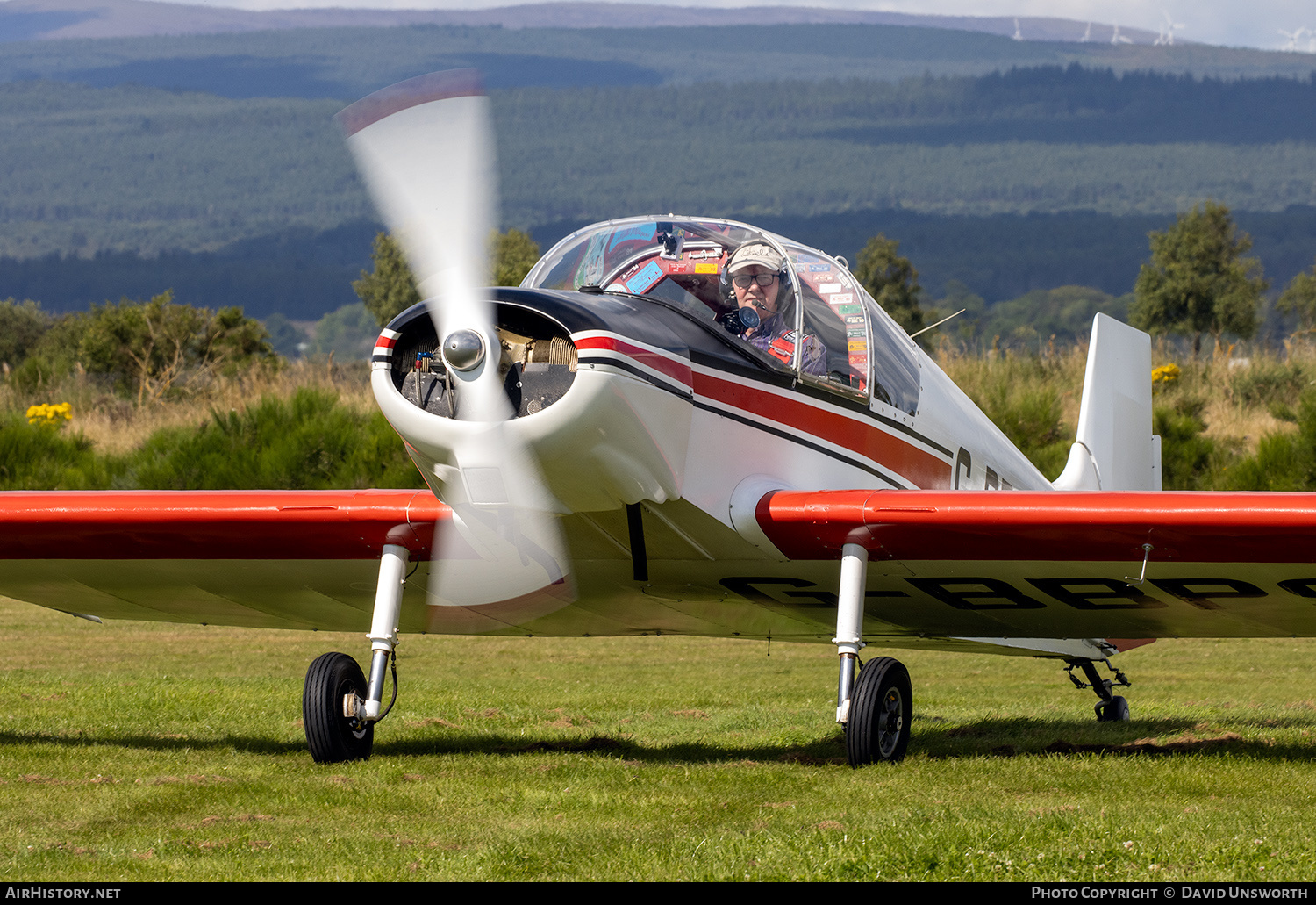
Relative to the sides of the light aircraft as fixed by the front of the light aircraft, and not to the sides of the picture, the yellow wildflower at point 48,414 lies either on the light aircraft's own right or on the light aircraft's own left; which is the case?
on the light aircraft's own right

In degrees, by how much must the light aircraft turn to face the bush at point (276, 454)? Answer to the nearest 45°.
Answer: approximately 135° to its right

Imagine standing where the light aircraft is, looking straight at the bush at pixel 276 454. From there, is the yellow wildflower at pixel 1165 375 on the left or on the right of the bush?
right

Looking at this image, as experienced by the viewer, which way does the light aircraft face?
facing the viewer and to the left of the viewer

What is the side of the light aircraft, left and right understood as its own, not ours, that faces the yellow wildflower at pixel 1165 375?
back
